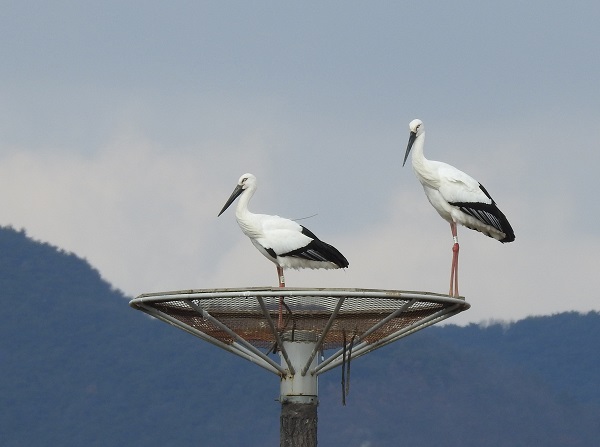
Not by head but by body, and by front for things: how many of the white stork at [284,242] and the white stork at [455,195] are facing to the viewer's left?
2

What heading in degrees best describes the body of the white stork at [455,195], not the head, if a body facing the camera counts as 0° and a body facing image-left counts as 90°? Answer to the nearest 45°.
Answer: approximately 90°

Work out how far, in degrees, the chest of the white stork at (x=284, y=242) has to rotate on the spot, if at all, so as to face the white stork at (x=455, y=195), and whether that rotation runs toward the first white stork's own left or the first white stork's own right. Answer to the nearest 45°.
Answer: approximately 180°

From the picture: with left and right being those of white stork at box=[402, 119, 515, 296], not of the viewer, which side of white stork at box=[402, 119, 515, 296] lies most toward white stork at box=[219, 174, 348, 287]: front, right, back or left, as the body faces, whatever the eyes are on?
front

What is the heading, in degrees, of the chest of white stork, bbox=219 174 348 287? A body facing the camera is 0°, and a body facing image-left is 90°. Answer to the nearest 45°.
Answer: approximately 90°
